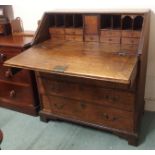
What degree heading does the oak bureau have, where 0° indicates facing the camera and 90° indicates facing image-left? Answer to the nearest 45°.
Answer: approximately 45°
